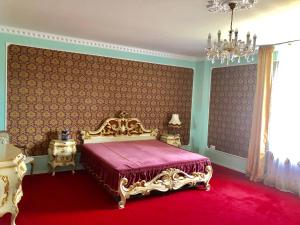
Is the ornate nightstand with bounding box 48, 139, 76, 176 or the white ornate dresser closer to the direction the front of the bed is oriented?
the white ornate dresser

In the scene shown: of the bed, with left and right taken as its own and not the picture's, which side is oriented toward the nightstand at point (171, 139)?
left

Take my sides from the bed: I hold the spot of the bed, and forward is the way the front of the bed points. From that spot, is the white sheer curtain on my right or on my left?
on my left

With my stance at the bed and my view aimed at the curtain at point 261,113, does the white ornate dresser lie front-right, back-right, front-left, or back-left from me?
back-right

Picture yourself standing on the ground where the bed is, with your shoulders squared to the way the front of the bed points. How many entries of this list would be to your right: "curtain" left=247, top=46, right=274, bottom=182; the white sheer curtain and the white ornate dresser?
1

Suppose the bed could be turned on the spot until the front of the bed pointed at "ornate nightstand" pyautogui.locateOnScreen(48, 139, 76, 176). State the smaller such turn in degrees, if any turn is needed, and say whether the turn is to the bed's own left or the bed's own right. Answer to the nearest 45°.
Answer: approximately 135° to the bed's own right

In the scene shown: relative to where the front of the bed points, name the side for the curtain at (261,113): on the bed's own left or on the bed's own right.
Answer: on the bed's own left

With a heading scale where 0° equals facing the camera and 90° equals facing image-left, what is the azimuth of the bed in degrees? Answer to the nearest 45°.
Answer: approximately 315°

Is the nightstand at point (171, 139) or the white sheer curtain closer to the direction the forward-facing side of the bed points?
the white sheer curtain

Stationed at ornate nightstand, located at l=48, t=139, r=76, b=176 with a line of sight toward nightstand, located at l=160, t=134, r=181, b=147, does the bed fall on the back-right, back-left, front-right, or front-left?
front-right

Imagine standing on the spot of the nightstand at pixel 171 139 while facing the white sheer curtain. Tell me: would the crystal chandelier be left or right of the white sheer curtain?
right

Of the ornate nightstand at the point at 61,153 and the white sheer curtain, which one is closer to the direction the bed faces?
the white sheer curtain

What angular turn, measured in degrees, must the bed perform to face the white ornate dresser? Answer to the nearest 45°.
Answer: approximately 90° to its right

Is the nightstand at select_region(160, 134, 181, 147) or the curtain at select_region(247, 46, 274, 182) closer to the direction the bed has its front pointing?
the curtain

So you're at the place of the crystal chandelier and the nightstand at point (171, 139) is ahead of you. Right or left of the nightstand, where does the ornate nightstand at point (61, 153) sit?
left
